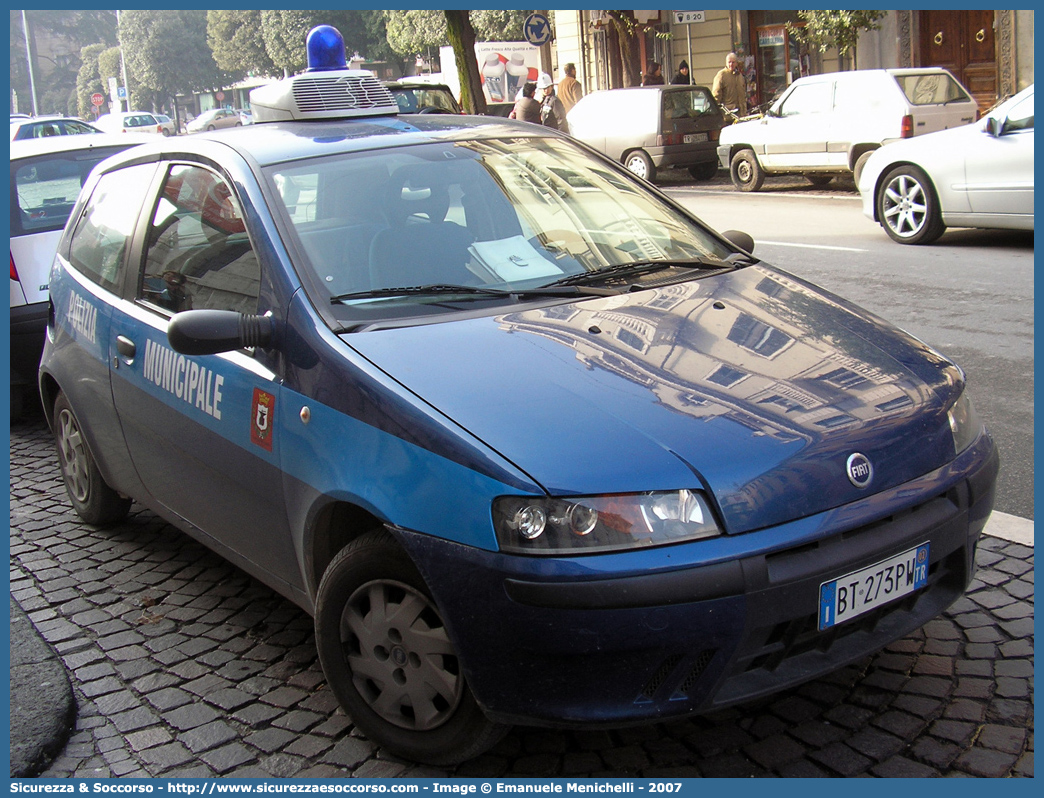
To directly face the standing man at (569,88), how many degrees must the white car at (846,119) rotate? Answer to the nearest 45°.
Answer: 0° — it already faces them

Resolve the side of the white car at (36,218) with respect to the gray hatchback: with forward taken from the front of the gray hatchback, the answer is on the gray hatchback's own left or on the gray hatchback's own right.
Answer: on the gray hatchback's own left

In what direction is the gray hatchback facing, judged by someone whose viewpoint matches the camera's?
facing away from the viewer and to the left of the viewer

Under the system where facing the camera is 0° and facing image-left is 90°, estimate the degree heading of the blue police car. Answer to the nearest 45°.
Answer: approximately 315°

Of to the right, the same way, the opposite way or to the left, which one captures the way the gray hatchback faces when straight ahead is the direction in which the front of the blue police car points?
the opposite way

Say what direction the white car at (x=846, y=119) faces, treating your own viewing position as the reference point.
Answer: facing away from the viewer and to the left of the viewer

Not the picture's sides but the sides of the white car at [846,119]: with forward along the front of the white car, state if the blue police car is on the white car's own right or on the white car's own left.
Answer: on the white car's own left

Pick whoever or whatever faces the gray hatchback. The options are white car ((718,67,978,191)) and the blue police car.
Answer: the white car
